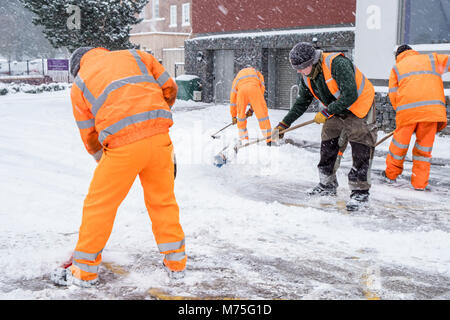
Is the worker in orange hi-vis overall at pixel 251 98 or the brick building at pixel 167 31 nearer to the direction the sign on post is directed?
the worker in orange hi-vis overall

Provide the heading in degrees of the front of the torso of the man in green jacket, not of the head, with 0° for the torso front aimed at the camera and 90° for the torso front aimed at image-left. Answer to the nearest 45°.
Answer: approximately 45°

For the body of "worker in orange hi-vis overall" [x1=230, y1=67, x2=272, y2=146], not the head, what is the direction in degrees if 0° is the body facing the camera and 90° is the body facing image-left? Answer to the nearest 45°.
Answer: approximately 180°

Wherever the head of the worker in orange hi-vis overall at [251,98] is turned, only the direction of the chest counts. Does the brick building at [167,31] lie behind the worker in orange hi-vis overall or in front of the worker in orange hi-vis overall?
in front

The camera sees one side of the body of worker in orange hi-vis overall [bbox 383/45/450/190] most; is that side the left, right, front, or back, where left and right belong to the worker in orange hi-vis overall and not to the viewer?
back

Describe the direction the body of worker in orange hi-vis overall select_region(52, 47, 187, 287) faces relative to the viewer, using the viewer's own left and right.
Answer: facing away from the viewer and to the left of the viewer

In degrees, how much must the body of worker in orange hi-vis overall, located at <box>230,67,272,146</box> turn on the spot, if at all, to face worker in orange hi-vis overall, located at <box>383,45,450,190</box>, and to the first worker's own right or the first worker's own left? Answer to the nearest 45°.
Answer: approximately 135° to the first worker's own right

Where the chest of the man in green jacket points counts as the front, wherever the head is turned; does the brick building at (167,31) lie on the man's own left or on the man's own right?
on the man's own right

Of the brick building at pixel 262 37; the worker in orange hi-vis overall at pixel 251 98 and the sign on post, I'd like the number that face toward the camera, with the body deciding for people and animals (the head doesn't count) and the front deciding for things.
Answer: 2
